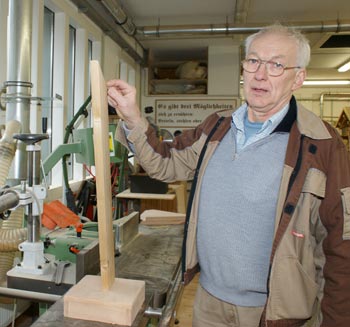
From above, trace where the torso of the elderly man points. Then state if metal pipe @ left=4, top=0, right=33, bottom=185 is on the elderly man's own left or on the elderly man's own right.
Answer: on the elderly man's own right

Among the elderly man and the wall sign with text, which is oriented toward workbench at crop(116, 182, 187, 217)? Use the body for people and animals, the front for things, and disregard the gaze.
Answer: the wall sign with text

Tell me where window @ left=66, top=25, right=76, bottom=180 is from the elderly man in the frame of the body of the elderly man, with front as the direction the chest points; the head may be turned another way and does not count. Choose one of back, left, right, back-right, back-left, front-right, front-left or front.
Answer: right

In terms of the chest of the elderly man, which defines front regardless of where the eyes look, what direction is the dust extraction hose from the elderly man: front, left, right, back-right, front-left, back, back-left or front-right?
front-right

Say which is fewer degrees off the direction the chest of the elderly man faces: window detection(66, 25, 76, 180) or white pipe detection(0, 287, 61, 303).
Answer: the white pipe

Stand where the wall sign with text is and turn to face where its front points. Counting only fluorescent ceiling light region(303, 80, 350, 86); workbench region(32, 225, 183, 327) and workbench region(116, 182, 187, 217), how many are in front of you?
2

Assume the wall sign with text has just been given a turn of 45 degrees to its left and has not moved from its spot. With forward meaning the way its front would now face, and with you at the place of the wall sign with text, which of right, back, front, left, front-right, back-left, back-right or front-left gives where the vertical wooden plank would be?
front-right

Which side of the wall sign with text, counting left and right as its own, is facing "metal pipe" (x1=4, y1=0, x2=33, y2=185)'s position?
front

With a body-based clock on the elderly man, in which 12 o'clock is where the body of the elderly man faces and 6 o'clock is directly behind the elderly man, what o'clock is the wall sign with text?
The wall sign with text is roughly at 4 o'clock from the elderly man.

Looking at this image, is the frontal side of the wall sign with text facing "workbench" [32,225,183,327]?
yes

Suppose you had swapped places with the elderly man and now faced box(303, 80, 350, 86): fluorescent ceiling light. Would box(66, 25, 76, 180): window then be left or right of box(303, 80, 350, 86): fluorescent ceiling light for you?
left

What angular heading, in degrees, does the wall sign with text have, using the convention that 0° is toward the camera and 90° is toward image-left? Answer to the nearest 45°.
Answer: approximately 0°

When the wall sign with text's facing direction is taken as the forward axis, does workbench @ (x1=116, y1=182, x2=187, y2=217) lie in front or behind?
in front

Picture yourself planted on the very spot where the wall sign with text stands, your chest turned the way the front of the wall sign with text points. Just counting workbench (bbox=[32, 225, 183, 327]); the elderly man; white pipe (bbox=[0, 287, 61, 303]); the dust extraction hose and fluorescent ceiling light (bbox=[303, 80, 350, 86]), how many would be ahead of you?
4

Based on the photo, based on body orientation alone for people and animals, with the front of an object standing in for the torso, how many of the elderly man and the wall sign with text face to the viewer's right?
0
